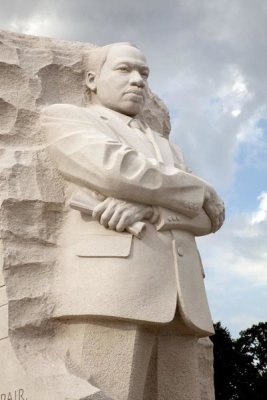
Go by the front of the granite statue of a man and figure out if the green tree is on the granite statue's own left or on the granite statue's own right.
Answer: on the granite statue's own left

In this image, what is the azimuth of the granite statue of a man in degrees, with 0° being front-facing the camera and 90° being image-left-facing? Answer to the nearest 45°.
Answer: approximately 315°
